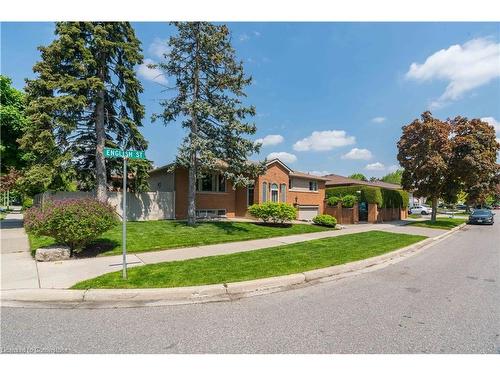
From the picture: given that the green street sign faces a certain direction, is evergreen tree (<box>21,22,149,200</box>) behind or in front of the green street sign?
behind

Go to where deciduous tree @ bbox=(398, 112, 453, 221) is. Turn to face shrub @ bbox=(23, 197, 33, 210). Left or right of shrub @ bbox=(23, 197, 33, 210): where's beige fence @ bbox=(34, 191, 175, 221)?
left

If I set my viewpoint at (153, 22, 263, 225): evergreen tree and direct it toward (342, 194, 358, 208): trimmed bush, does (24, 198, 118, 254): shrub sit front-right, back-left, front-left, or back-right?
back-right

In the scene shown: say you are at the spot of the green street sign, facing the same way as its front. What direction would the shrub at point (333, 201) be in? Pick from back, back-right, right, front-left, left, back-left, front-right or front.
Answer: back-left

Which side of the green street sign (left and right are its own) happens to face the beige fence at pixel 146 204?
back

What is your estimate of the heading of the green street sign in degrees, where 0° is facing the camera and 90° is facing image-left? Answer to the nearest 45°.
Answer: approximately 0°

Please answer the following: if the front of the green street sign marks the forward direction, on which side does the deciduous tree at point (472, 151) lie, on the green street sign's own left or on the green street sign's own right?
on the green street sign's own left
